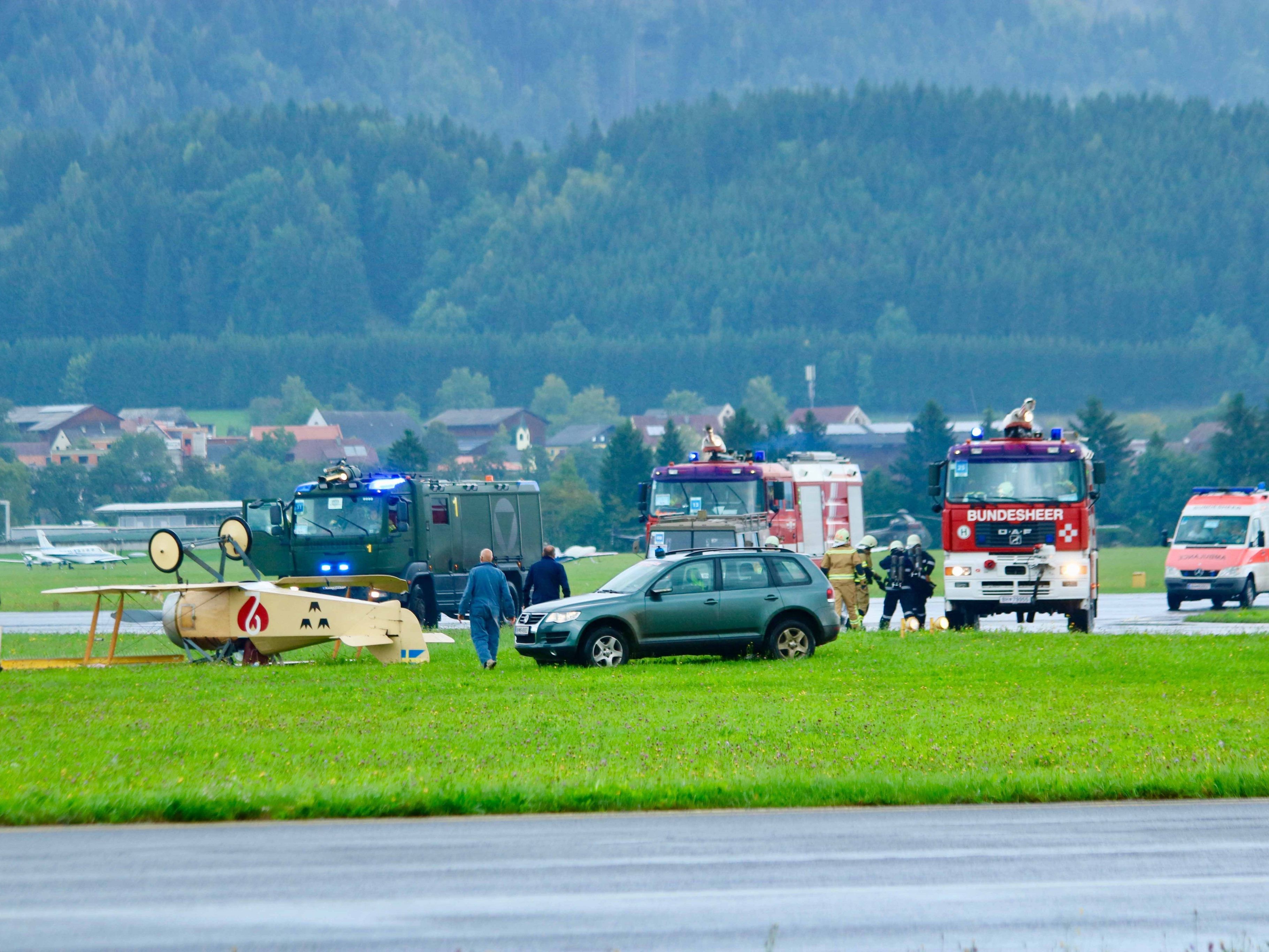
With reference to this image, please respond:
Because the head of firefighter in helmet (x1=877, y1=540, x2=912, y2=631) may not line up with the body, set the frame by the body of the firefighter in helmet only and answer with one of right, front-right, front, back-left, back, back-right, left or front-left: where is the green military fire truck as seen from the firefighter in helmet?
left

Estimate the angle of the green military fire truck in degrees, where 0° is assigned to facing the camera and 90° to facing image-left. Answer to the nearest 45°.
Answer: approximately 45°

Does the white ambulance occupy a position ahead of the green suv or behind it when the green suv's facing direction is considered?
behind

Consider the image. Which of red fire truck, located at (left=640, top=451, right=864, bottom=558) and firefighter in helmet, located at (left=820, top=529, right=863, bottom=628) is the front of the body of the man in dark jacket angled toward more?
the red fire truck

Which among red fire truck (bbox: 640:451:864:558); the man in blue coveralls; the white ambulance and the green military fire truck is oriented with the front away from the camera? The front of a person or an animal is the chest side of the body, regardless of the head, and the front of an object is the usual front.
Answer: the man in blue coveralls

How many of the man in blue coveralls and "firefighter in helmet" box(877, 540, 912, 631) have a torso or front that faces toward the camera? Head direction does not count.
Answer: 0

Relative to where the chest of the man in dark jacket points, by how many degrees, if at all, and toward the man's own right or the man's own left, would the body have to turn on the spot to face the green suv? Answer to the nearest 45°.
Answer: approximately 135° to the man's own right

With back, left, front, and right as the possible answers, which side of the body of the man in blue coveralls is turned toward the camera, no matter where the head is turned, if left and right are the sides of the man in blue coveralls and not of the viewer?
back

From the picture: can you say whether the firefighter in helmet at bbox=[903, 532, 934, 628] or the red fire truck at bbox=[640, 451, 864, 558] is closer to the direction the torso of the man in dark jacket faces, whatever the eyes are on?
the red fire truck

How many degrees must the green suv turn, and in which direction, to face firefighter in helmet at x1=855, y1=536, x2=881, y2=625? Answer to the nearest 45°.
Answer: approximately 180°

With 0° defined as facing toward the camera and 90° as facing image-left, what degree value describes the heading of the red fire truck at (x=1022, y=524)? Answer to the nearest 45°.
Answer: approximately 0°

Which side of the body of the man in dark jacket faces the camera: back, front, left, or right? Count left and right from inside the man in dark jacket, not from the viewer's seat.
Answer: back

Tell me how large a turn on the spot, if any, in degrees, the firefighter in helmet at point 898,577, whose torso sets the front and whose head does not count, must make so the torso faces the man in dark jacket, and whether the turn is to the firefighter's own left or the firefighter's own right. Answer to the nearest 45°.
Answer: approximately 135° to the firefighter's own left

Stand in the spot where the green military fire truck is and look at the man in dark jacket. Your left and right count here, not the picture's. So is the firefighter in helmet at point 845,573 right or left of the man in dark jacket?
left

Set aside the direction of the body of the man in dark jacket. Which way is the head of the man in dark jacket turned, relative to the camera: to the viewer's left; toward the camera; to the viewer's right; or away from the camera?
away from the camera

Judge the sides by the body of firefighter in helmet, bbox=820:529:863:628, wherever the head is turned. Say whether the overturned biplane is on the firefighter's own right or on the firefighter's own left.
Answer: on the firefighter's own left

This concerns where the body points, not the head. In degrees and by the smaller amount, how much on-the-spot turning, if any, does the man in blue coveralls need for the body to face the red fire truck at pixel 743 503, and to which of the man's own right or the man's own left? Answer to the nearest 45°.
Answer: approximately 45° to the man's own right

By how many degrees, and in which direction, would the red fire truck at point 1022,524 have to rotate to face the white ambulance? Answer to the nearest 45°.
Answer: approximately 135° to its left
